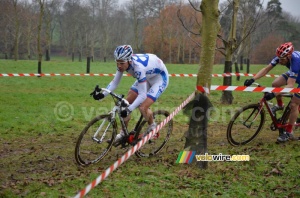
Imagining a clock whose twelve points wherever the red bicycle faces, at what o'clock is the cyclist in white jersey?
The cyclist in white jersey is roughly at 12 o'clock from the red bicycle.

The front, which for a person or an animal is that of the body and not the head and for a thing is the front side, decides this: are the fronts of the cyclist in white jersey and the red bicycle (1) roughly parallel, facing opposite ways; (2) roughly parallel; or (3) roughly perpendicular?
roughly parallel

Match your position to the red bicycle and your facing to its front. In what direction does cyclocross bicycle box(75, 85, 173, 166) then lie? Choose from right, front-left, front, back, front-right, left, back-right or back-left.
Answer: front

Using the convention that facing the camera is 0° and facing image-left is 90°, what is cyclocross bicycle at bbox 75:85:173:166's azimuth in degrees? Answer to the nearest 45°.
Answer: approximately 45°

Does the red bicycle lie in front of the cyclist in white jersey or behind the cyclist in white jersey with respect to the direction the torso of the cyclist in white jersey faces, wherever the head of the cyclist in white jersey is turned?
behind

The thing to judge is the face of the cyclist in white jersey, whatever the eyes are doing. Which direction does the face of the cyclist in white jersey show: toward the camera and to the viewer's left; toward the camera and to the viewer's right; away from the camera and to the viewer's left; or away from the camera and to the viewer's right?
toward the camera and to the viewer's left

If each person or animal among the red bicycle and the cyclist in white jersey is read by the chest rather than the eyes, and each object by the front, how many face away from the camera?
0

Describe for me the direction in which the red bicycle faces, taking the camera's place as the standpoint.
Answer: facing the viewer and to the left of the viewer
